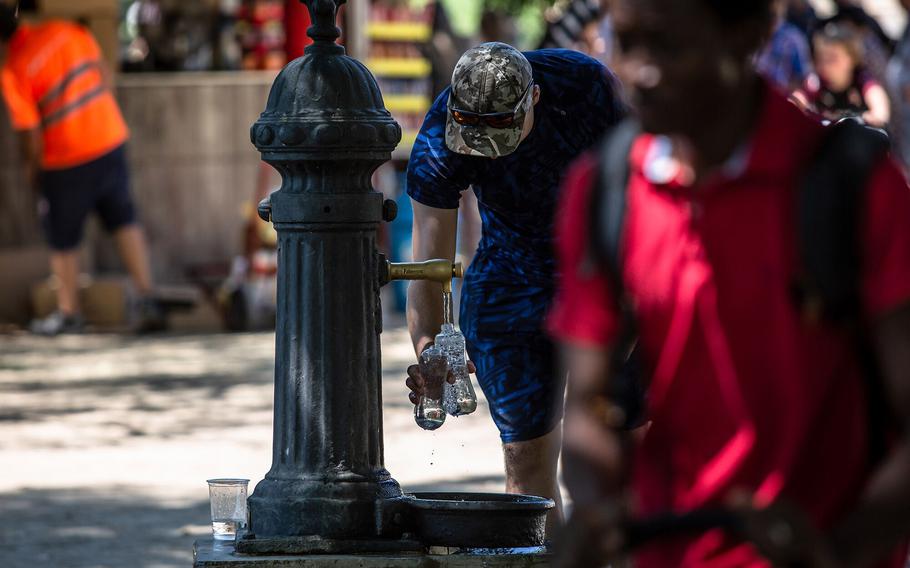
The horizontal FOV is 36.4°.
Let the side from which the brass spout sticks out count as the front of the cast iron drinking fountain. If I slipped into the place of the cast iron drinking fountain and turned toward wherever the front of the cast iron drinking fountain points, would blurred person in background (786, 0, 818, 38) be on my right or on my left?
on my left

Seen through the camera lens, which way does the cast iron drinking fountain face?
facing to the right of the viewer

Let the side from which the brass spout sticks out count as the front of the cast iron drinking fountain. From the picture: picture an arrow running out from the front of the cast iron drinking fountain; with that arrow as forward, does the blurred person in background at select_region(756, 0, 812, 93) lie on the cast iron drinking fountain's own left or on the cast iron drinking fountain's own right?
on the cast iron drinking fountain's own left

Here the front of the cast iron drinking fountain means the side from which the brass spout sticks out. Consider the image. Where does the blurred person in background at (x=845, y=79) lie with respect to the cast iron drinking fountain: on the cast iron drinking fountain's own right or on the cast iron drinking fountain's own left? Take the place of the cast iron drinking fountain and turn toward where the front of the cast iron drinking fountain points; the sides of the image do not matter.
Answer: on the cast iron drinking fountain's own left
